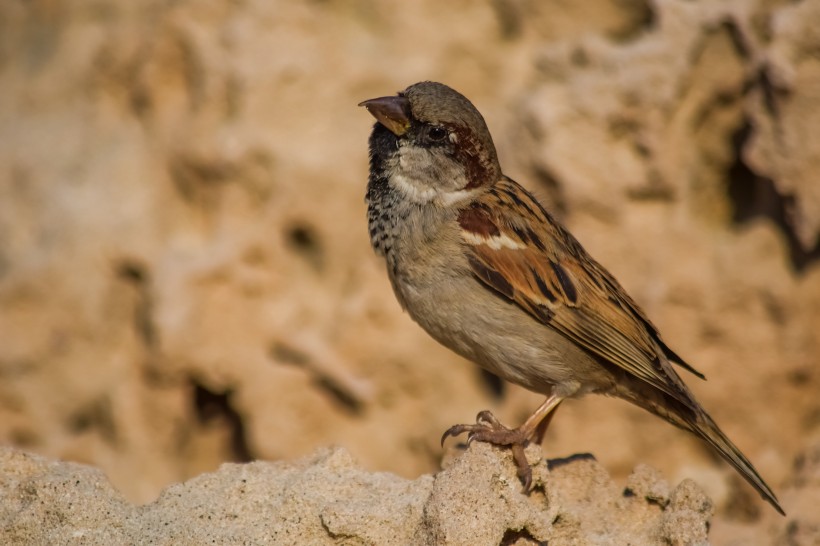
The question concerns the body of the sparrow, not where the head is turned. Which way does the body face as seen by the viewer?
to the viewer's left
